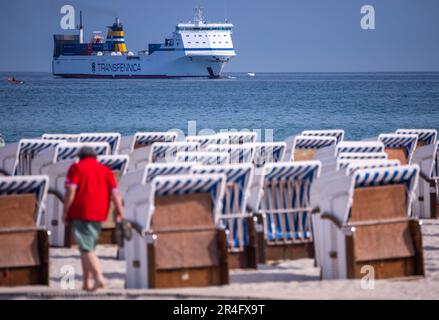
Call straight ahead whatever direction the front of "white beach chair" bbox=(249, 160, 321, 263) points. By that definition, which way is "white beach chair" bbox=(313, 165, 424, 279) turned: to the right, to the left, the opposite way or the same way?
the same way

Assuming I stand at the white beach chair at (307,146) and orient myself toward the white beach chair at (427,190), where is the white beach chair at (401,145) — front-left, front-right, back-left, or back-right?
front-left

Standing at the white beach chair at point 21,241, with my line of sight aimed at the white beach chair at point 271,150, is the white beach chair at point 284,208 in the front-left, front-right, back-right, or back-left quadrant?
front-right

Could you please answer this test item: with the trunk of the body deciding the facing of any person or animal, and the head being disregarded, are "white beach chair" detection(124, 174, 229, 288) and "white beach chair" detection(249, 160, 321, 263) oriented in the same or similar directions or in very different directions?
same or similar directions

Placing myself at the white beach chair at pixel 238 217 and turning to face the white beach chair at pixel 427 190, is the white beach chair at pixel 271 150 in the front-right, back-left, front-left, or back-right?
front-left

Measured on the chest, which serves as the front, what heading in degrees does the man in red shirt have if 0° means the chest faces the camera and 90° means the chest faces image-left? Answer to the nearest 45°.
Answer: approximately 180°

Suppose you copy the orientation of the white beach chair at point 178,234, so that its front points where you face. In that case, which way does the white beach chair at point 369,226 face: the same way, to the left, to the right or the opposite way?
the same way

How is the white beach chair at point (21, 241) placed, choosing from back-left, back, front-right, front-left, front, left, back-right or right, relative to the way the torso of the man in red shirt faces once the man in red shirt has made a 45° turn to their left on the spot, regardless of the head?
front
